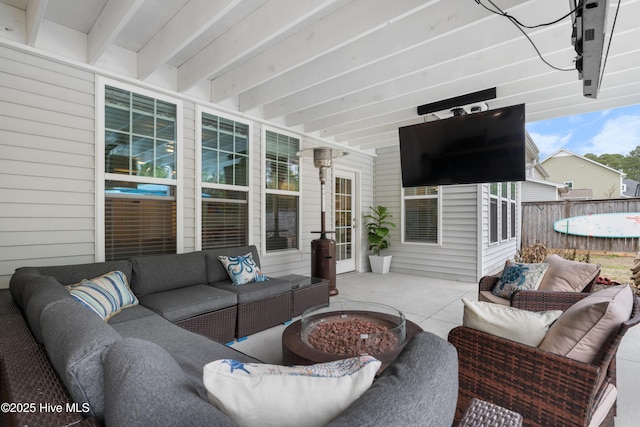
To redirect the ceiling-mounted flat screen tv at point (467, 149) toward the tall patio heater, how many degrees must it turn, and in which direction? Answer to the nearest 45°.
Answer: approximately 45° to its right

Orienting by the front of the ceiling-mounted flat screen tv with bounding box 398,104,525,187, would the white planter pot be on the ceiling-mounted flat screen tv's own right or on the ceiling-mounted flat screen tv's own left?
on the ceiling-mounted flat screen tv's own right

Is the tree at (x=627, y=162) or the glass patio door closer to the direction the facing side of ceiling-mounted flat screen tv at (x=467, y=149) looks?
the glass patio door

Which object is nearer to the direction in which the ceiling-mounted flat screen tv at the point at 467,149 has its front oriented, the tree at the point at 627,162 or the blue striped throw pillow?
the blue striped throw pillow

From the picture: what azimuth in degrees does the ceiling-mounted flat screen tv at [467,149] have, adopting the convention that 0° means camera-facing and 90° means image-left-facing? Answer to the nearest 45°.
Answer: approximately 45°

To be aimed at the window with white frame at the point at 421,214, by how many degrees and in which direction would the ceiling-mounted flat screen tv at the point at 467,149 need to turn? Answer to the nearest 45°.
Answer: approximately 135° to its right

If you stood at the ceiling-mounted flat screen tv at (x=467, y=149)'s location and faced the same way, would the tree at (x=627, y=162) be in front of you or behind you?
behind
